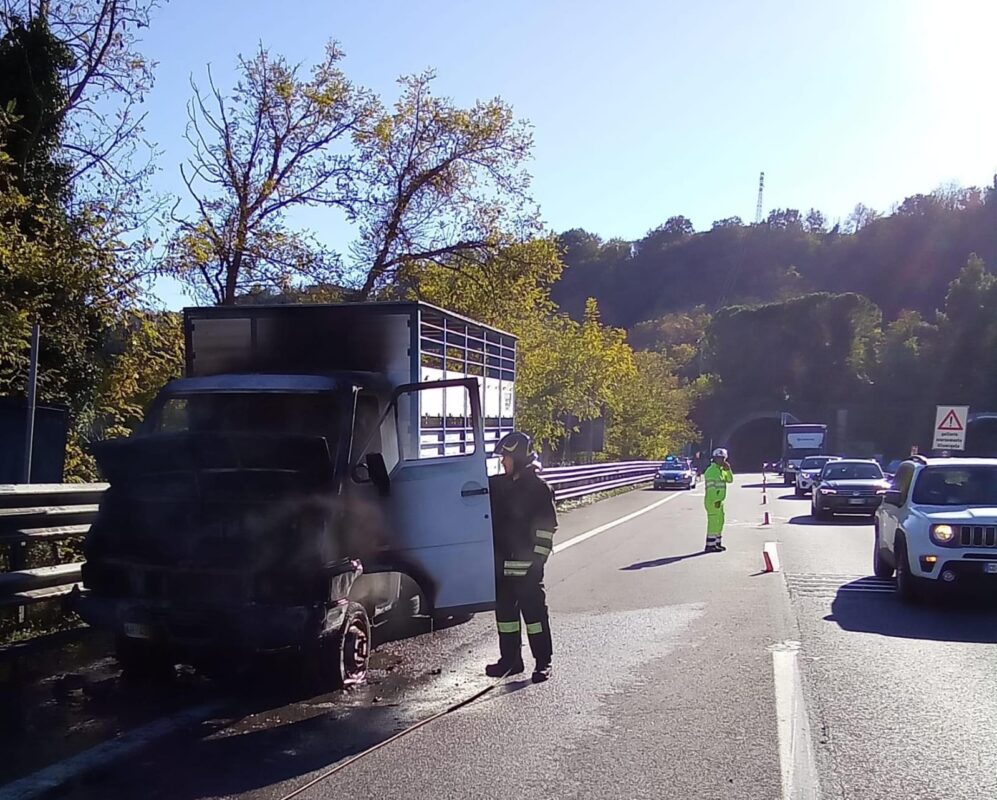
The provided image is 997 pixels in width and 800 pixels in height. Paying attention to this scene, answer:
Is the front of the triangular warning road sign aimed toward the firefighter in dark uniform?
yes

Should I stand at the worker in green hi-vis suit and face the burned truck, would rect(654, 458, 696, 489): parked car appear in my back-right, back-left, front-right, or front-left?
back-right

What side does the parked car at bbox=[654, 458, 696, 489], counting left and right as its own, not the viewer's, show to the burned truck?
front

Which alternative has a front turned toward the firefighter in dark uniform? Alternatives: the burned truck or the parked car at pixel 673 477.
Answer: the parked car

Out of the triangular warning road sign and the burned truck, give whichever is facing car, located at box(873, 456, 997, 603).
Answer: the triangular warning road sign

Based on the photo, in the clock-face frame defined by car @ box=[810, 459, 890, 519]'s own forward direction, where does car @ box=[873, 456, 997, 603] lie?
car @ box=[873, 456, 997, 603] is roughly at 12 o'clock from car @ box=[810, 459, 890, 519].

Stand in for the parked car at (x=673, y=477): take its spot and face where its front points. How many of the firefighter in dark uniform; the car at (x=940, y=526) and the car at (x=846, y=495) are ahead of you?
3

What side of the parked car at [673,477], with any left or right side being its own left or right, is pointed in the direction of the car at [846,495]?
front

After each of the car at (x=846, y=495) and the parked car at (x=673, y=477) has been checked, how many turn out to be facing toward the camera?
2

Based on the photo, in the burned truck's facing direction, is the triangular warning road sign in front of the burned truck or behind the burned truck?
behind

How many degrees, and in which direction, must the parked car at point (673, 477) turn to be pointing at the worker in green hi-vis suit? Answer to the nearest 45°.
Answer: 0° — it already faces them

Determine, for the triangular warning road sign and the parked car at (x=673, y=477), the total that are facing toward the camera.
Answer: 2

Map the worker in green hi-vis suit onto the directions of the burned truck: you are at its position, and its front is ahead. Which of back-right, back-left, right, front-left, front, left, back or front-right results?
back

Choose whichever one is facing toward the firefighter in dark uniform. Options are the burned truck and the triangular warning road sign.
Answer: the triangular warning road sign

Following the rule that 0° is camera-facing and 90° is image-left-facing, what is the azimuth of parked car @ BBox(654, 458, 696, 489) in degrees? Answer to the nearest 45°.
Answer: approximately 0°

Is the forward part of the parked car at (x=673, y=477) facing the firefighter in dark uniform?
yes

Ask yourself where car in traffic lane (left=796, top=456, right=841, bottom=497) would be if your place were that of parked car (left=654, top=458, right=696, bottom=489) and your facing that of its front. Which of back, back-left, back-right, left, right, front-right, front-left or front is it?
front-left
